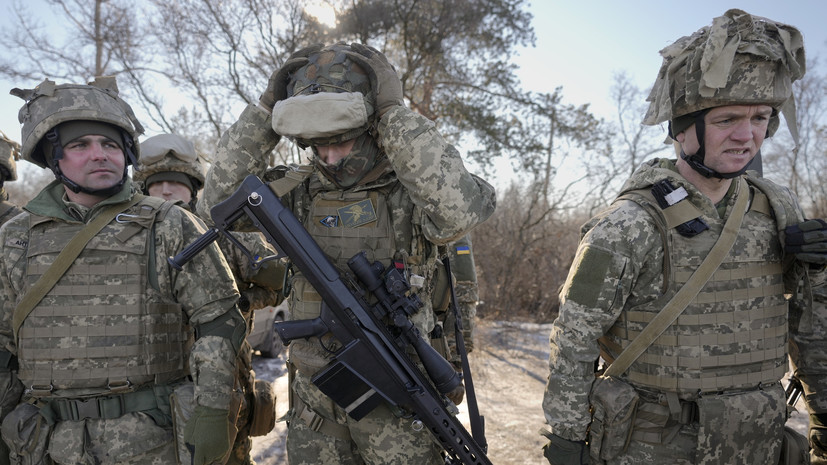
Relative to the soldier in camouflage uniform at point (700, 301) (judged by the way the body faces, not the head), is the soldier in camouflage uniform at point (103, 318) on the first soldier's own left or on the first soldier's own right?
on the first soldier's own right

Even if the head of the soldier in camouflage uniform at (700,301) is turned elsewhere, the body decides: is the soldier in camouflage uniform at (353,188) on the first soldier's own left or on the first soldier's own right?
on the first soldier's own right

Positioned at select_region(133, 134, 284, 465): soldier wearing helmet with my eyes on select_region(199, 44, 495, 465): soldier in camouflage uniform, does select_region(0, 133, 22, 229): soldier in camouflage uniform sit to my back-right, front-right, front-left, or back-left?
back-right

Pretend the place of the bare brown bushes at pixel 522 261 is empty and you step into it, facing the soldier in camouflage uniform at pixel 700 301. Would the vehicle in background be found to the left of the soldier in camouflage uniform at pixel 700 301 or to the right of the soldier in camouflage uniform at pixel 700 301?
right

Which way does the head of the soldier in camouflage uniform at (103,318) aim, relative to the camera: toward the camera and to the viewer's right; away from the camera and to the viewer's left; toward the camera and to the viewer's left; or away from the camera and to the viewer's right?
toward the camera and to the viewer's right
